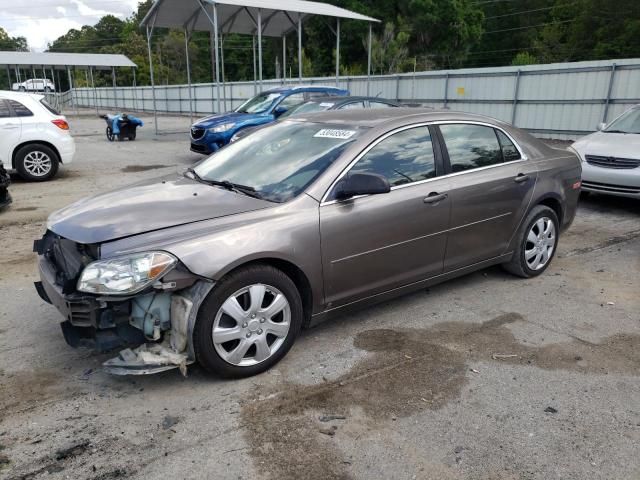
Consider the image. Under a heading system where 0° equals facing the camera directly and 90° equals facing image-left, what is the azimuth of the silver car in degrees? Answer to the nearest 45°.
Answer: approximately 45°

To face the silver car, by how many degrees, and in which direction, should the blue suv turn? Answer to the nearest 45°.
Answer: approximately 90° to its left

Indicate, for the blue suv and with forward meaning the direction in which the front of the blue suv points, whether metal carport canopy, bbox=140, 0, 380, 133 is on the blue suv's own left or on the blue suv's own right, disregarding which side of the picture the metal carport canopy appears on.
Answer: on the blue suv's own right

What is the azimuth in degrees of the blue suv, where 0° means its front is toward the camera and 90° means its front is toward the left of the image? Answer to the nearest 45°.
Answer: approximately 45°

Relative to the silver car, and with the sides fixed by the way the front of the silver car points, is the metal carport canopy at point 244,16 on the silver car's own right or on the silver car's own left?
on the silver car's own right

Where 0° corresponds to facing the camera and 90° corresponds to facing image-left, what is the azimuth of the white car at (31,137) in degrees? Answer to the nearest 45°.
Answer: approximately 90°

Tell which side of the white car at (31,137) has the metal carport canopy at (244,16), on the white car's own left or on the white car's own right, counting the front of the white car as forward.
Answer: on the white car's own right
